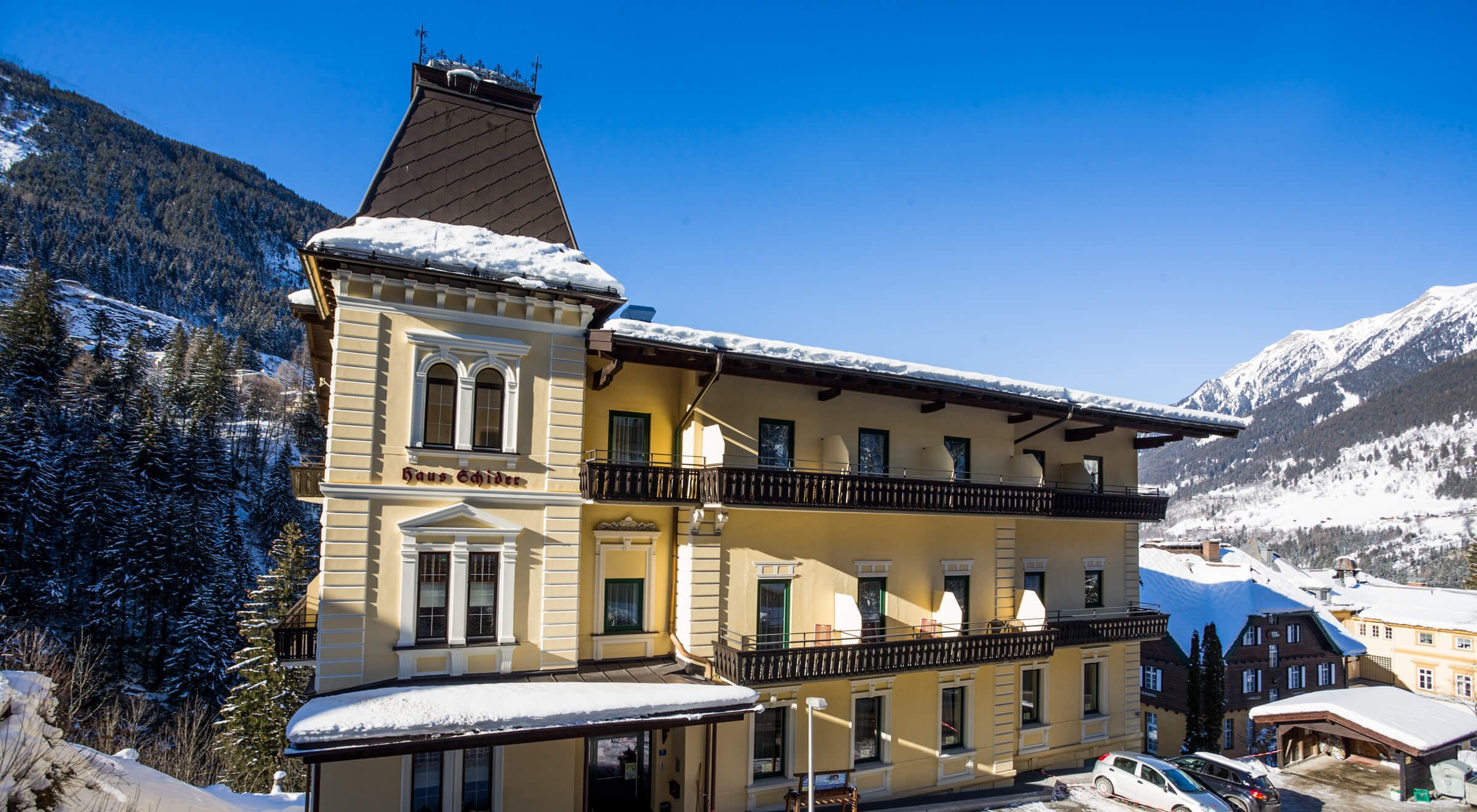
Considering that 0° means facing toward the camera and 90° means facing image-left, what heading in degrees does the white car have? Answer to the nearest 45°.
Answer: approximately 315°

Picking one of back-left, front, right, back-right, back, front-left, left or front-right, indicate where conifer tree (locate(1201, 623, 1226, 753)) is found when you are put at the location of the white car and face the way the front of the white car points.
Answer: back-left

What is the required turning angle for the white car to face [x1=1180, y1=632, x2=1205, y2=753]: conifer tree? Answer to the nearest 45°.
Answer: approximately 135° to its left
